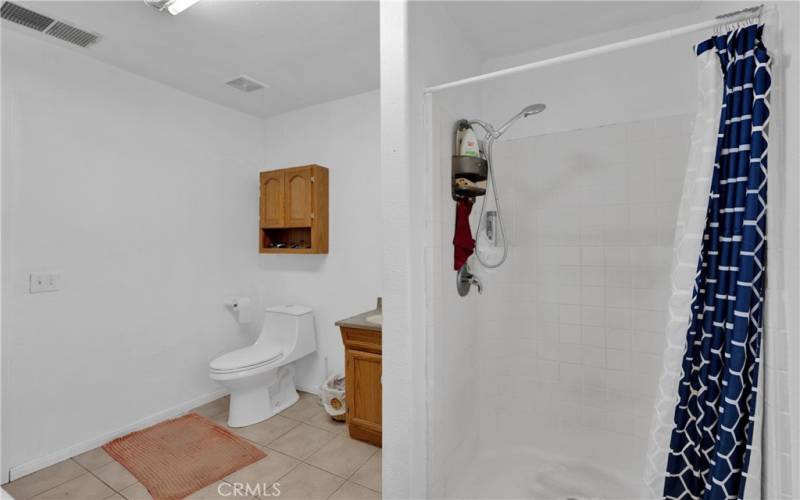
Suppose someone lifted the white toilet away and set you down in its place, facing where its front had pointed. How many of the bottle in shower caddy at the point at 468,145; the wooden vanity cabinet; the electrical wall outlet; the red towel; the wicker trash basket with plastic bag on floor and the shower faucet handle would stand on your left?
5

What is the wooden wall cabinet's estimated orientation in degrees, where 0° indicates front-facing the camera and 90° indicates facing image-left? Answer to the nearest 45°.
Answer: approximately 45°

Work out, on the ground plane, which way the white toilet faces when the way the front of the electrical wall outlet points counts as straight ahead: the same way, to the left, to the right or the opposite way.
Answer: to the right

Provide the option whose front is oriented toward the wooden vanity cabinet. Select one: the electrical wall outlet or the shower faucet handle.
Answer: the electrical wall outlet

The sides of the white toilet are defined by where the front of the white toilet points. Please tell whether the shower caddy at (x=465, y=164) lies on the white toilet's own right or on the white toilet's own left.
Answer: on the white toilet's own left

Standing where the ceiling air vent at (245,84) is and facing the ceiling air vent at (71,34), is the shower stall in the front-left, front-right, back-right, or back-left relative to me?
back-left

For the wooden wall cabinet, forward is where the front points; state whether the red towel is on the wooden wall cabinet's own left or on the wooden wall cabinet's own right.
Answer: on the wooden wall cabinet's own left

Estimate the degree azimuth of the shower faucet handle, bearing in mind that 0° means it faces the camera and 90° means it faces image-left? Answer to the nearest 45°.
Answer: approximately 315°

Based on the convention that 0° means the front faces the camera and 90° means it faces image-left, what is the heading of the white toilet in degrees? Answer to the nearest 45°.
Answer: approximately 45°

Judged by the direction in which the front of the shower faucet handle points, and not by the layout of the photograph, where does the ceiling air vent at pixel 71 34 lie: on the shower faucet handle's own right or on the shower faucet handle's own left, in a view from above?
on the shower faucet handle's own right

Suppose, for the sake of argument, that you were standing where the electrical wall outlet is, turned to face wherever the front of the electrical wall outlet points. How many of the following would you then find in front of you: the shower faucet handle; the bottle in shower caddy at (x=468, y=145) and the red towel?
3
